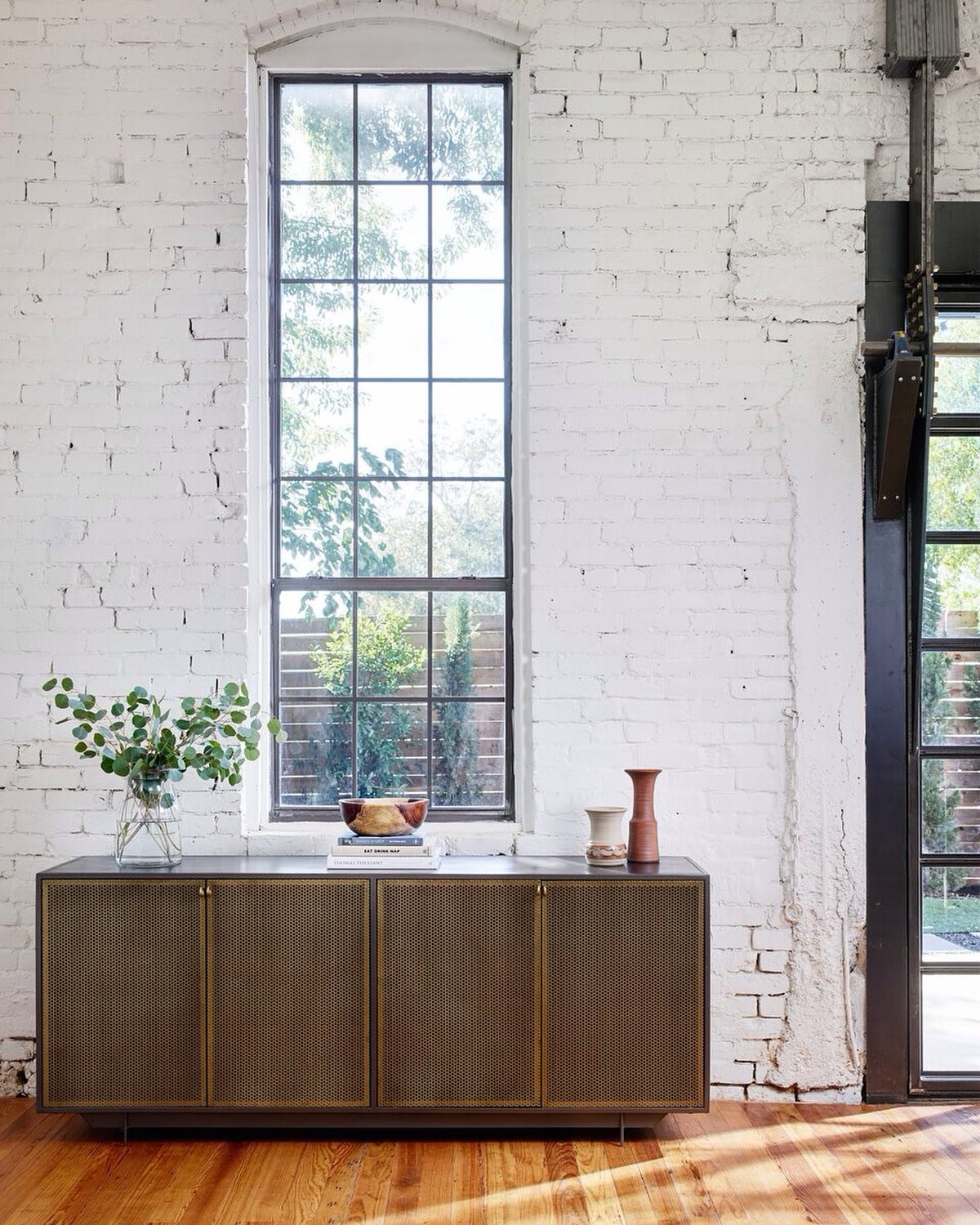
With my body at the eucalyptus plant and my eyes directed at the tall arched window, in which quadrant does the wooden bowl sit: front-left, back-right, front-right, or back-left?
front-right

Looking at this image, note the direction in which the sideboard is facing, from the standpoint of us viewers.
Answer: facing the viewer

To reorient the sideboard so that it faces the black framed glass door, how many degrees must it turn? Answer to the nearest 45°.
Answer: approximately 90° to its left
